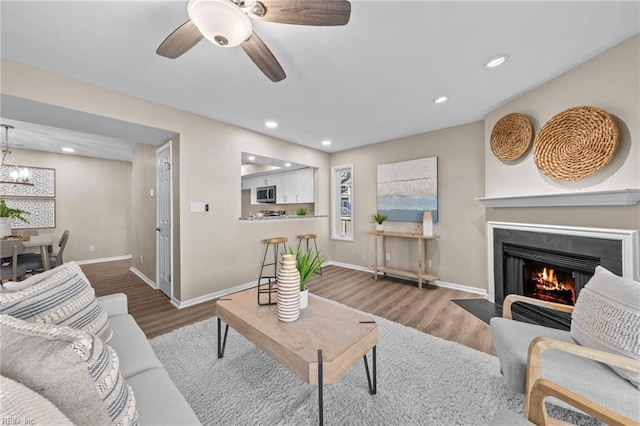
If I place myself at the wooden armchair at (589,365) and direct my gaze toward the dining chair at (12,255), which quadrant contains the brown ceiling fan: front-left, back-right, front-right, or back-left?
front-left

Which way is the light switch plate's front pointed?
toward the camera

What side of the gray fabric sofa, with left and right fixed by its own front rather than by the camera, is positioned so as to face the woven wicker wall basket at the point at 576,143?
front

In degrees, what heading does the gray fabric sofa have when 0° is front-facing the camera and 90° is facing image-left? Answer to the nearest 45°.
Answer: approximately 270°

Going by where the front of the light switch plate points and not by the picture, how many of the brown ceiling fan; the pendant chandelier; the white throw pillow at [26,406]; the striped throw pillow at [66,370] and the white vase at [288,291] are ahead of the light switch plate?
4

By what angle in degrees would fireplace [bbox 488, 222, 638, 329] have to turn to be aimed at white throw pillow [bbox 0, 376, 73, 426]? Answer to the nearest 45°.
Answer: approximately 45° to its left

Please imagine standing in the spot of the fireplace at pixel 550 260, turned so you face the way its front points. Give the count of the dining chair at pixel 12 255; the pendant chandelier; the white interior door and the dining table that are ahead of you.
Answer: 4

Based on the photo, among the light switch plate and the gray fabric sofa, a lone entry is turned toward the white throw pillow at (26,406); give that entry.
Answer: the light switch plate

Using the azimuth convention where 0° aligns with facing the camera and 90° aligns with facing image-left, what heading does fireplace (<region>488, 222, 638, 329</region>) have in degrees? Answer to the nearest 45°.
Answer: approximately 45°

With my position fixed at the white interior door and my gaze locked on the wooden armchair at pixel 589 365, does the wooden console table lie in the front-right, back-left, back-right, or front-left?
front-left
